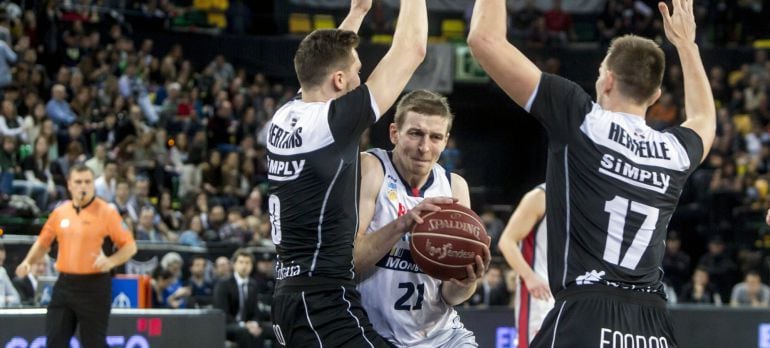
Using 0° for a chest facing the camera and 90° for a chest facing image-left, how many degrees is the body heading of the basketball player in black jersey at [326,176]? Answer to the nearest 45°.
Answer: approximately 225°

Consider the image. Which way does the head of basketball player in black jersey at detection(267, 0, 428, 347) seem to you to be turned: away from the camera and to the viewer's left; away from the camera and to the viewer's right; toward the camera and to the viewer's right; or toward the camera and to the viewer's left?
away from the camera and to the viewer's right

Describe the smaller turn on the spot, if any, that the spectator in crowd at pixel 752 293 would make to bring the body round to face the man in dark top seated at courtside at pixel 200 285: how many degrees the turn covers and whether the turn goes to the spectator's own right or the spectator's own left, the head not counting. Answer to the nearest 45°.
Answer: approximately 45° to the spectator's own right

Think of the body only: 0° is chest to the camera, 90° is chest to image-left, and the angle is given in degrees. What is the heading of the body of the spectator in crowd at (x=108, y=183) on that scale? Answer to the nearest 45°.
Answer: approximately 315°

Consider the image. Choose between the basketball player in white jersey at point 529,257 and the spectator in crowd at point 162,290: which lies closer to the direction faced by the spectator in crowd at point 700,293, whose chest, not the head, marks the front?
the basketball player in white jersey

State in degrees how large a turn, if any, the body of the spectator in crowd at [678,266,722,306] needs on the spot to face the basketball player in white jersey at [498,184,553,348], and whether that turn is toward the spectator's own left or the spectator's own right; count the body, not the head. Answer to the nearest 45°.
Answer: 0° — they already face them

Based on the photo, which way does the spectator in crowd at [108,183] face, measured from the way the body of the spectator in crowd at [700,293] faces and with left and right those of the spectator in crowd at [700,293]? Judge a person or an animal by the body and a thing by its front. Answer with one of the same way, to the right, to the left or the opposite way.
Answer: the same way
